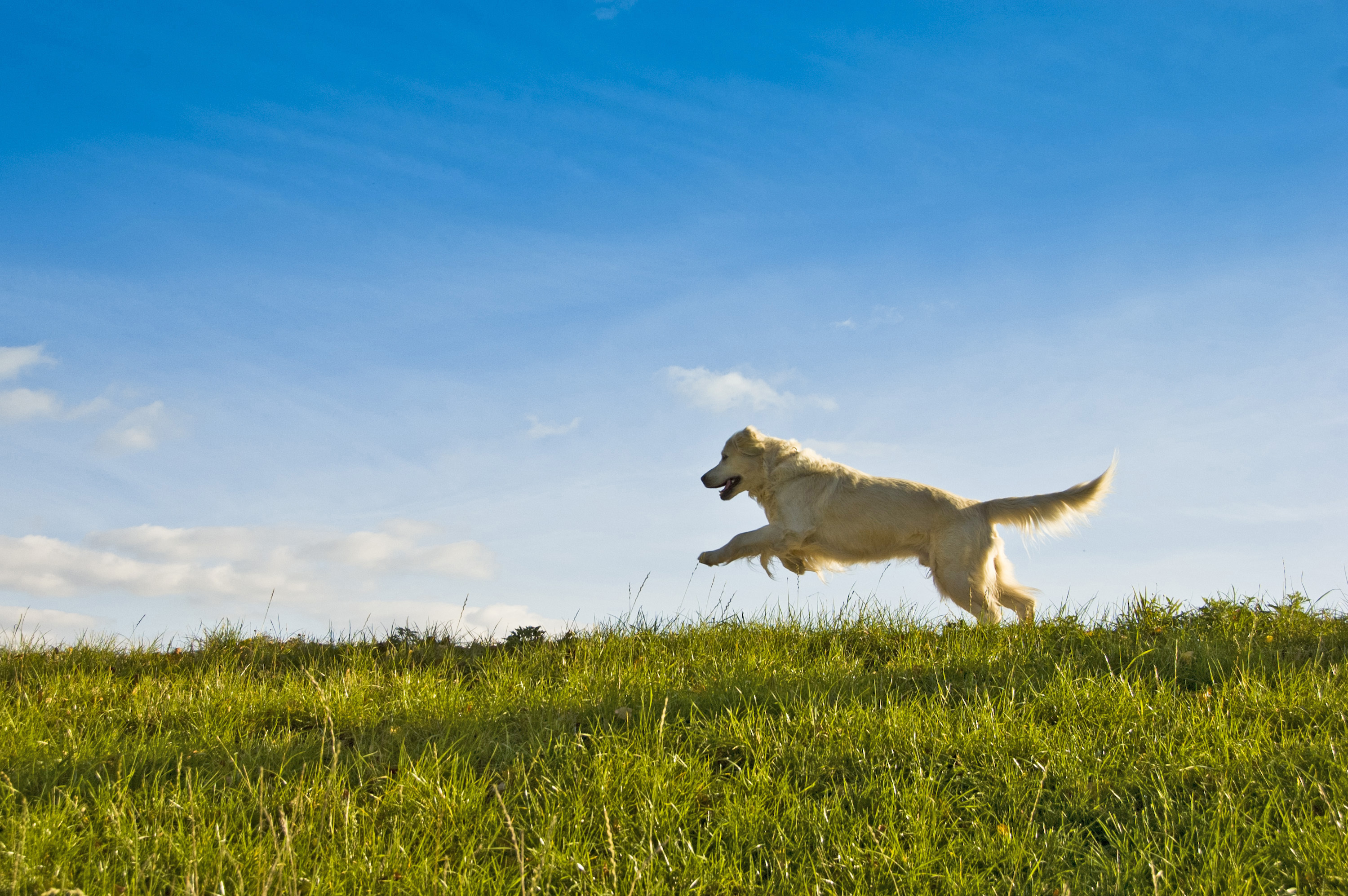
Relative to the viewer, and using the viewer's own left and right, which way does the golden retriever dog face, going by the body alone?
facing to the left of the viewer
